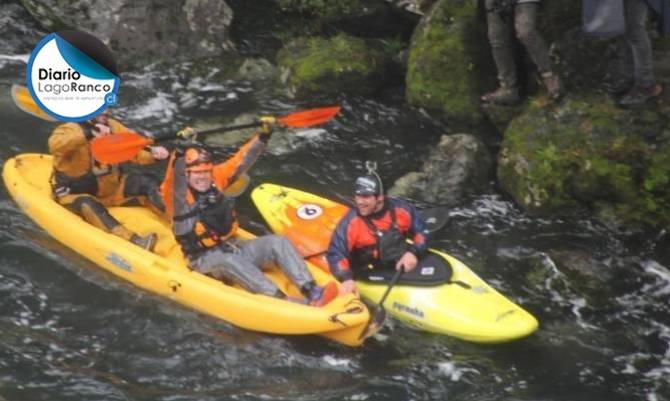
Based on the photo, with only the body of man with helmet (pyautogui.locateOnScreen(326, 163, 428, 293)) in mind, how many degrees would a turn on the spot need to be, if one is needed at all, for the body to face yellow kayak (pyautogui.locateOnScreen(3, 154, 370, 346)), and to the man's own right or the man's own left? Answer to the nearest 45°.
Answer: approximately 90° to the man's own right

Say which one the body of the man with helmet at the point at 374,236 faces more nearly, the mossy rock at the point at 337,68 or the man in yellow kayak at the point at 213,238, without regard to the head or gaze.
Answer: the man in yellow kayak

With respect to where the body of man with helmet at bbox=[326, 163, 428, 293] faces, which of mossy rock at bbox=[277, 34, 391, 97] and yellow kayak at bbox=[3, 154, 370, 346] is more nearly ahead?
the yellow kayak

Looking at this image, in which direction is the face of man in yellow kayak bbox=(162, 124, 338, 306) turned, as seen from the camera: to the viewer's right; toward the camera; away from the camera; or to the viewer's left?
toward the camera

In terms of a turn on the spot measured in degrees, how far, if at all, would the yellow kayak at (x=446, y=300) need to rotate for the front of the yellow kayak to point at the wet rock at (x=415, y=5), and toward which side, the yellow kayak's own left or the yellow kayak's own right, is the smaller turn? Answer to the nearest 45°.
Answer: approximately 135° to the yellow kayak's own left

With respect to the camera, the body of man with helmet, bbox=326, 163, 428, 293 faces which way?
toward the camera

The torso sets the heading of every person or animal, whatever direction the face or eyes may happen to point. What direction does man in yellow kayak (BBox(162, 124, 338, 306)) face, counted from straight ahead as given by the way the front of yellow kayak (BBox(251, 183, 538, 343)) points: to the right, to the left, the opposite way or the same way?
the same way

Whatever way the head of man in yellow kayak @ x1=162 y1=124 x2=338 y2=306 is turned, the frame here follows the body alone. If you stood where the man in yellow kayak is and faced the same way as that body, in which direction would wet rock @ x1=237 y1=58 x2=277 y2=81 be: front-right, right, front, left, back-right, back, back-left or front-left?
back-left

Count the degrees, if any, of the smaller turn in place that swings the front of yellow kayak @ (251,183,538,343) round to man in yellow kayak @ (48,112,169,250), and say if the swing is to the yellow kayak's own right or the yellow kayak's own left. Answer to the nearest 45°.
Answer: approximately 135° to the yellow kayak's own right

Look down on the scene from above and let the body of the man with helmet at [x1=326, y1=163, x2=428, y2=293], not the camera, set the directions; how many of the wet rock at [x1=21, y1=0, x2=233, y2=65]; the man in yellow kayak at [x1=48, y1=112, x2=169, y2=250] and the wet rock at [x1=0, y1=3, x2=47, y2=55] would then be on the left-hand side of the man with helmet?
0

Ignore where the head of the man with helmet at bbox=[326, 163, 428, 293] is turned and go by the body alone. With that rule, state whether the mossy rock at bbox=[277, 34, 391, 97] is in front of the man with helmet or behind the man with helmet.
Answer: behind

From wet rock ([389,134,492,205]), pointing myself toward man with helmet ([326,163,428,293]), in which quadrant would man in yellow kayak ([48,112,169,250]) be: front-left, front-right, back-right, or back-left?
front-right

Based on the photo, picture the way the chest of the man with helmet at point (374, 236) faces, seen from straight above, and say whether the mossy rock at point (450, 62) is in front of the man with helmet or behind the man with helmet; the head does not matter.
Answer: behind

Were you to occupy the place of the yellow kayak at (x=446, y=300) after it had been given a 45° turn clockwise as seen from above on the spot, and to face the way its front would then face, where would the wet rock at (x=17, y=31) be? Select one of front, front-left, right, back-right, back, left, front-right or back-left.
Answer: back-right

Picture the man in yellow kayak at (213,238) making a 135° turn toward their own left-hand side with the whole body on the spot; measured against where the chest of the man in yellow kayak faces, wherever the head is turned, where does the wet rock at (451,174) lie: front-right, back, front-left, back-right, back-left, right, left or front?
front-right

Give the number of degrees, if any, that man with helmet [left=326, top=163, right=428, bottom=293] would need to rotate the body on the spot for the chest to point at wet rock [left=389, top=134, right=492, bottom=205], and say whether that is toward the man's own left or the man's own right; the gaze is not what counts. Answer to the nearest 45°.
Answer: approximately 180°

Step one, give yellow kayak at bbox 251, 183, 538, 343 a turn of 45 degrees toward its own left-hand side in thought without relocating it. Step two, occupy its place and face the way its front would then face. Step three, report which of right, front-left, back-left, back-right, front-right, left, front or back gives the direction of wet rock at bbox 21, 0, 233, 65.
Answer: back-left

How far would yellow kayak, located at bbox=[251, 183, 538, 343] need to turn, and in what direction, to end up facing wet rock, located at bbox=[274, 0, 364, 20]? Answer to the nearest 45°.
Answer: approximately 135° to its left

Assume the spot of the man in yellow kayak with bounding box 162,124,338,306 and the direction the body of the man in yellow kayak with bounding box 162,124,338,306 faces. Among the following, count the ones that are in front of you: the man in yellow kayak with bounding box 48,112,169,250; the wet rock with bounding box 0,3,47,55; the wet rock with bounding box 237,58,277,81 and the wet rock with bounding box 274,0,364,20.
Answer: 0
